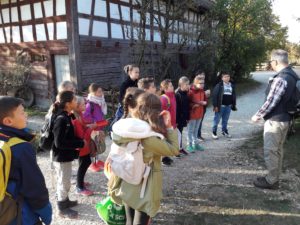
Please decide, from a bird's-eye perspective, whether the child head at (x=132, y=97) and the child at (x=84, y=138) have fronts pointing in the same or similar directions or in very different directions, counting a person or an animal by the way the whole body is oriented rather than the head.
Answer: same or similar directions

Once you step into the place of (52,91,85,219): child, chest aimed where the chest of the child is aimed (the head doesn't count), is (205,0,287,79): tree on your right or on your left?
on your left

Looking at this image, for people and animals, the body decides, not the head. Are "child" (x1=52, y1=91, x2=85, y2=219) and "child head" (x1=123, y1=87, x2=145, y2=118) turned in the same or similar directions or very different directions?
same or similar directions

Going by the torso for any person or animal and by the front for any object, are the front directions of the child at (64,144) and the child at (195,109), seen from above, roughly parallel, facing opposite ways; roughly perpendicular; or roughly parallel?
roughly perpendicular

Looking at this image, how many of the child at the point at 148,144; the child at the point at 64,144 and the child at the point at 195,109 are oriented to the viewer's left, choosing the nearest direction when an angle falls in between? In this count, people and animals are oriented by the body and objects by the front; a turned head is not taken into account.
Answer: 0

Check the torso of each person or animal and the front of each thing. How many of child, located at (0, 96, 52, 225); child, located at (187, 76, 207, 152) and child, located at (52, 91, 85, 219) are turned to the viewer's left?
0

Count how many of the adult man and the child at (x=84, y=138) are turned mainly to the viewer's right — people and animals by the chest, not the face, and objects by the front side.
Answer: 1

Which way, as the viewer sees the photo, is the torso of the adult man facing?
to the viewer's left

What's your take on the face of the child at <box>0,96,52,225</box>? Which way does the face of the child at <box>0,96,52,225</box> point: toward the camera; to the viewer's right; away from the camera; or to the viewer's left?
to the viewer's right

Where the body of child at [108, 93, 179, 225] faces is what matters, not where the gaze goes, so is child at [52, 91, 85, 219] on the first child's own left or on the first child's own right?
on the first child's own left

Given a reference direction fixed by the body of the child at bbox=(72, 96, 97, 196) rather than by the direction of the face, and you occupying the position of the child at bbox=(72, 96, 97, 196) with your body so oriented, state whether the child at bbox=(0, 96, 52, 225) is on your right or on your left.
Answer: on your right

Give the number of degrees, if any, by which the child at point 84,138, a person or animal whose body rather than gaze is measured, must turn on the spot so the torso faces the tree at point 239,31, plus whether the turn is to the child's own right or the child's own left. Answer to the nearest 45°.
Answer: approximately 45° to the child's own left

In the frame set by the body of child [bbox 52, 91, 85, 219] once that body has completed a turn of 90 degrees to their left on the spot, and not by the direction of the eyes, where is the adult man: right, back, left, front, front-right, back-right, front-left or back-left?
right

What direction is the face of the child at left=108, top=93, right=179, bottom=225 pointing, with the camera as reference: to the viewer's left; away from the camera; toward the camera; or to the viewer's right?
away from the camera

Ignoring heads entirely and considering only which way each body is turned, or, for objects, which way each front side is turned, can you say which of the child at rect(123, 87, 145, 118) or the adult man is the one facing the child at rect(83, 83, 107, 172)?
the adult man

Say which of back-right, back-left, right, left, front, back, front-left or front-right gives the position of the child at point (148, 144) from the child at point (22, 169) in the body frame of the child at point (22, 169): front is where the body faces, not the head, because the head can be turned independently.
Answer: front

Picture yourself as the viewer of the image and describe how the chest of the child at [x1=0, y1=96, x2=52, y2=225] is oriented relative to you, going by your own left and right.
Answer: facing to the right of the viewer

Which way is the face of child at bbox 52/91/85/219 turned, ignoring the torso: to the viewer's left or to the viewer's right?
to the viewer's right
